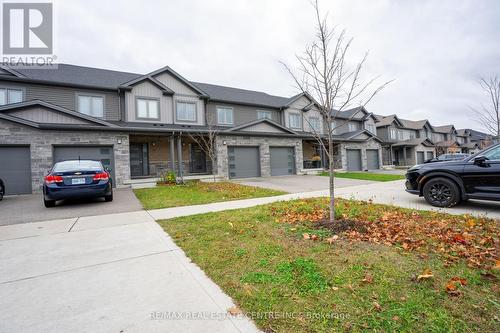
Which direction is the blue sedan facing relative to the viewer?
away from the camera

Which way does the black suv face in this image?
to the viewer's left

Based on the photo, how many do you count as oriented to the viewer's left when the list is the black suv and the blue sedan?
1

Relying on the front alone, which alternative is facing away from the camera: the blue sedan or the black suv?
the blue sedan

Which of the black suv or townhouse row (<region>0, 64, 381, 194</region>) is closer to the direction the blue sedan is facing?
the townhouse row

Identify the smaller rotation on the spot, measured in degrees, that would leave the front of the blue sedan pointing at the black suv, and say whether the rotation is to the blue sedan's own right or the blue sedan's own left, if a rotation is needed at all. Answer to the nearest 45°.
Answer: approximately 135° to the blue sedan's own right

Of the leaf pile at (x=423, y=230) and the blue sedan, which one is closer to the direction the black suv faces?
the blue sedan

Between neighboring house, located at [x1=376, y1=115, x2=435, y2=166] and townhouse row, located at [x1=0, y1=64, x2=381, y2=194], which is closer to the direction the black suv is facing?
the townhouse row

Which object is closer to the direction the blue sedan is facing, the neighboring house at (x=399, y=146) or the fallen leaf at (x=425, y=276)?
the neighboring house

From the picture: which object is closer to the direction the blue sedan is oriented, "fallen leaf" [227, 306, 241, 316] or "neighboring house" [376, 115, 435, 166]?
the neighboring house

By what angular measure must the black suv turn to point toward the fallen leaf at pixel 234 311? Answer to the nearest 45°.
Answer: approximately 90° to its left

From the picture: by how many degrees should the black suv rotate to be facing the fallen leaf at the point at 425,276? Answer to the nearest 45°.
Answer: approximately 90° to its left

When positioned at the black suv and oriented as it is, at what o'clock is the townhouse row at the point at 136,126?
The townhouse row is roughly at 12 o'clock from the black suv.
